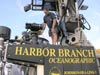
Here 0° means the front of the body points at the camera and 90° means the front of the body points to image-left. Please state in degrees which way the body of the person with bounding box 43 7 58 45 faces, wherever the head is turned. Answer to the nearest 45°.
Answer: approximately 45°
